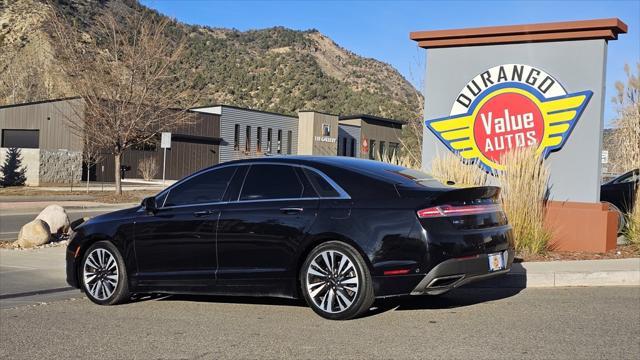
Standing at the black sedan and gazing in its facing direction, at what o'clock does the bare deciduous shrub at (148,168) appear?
The bare deciduous shrub is roughly at 1 o'clock from the black sedan.

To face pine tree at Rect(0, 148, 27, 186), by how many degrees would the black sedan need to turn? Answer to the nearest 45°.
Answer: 0° — it already faces it

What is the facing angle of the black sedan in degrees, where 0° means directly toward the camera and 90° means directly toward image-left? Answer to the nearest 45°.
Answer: approximately 135°

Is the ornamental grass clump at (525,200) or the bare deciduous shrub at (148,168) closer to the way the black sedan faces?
the bare deciduous shrub

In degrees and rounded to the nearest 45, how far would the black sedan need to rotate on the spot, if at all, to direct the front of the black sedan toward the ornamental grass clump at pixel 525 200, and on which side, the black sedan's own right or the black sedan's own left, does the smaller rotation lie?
approximately 90° to the black sedan's own right

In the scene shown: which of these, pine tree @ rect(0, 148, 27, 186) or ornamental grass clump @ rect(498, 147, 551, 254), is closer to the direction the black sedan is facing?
the pine tree

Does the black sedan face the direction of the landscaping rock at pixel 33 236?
yes
